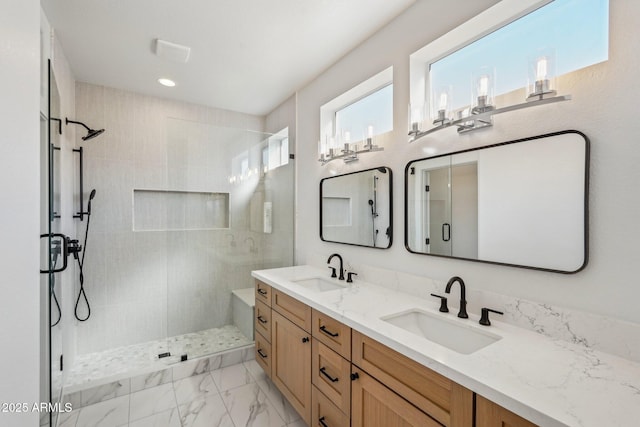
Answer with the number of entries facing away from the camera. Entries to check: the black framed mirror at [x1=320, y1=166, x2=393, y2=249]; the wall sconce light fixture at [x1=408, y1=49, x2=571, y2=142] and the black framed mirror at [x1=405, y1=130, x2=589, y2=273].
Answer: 0

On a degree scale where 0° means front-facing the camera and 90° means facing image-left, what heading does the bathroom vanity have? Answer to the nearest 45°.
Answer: approximately 45°

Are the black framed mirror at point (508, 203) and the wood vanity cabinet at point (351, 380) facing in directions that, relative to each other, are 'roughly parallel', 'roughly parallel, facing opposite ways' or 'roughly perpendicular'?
roughly parallel

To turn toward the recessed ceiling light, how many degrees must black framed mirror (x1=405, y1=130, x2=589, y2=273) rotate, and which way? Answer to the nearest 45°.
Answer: approximately 45° to its right

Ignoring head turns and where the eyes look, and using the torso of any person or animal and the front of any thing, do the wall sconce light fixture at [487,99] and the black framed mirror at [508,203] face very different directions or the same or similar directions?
same or similar directions

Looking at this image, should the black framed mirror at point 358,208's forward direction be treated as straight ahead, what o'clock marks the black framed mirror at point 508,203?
the black framed mirror at point 508,203 is roughly at 9 o'clock from the black framed mirror at point 358,208.

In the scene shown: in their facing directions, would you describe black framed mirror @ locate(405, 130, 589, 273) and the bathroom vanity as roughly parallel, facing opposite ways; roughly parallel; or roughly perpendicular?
roughly parallel

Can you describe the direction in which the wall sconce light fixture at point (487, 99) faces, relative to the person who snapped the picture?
facing the viewer and to the left of the viewer

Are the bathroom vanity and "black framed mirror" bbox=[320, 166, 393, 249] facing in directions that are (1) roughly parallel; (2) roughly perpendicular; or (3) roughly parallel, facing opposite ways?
roughly parallel

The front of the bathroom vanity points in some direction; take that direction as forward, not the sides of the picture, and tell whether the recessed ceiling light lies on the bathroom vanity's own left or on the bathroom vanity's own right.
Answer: on the bathroom vanity's own right
